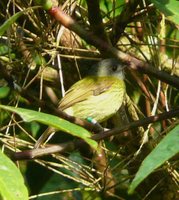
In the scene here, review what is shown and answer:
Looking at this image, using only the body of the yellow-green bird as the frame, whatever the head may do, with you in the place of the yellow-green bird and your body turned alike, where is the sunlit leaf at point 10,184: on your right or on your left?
on your right

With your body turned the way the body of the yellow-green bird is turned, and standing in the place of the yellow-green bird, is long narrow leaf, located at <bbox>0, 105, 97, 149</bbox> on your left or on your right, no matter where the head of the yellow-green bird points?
on your right

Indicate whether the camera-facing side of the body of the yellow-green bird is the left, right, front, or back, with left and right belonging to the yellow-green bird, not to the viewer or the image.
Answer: right
